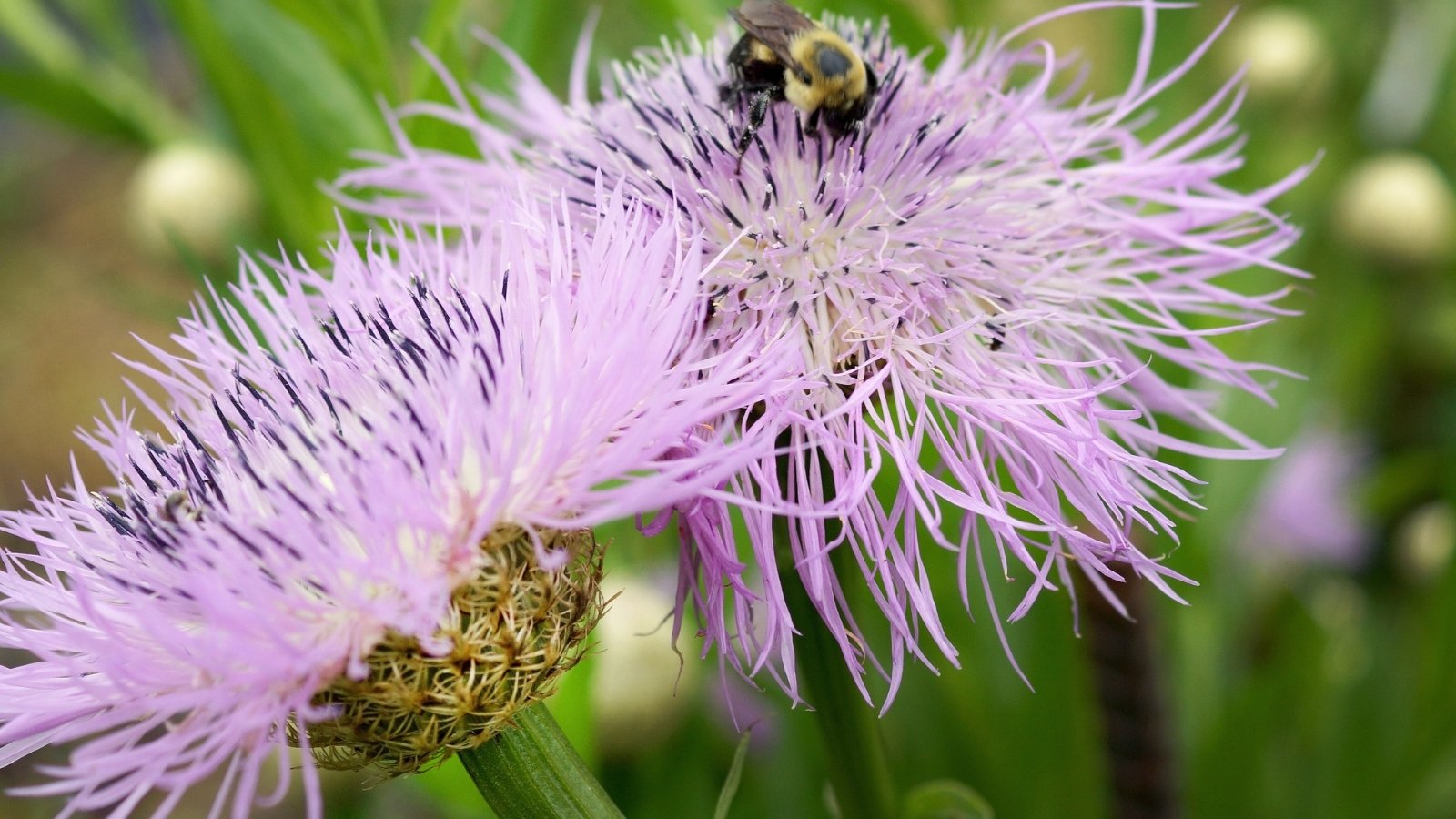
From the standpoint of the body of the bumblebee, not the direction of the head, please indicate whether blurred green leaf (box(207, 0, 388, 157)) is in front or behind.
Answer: behind

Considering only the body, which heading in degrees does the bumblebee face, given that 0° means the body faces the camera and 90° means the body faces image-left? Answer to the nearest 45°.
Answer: approximately 315°

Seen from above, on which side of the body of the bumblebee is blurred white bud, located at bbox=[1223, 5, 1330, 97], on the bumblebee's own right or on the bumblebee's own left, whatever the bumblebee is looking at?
on the bumblebee's own left

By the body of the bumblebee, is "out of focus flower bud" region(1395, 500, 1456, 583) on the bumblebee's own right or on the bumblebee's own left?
on the bumblebee's own left

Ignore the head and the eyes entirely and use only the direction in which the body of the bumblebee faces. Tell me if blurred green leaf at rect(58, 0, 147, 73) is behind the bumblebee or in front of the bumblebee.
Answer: behind

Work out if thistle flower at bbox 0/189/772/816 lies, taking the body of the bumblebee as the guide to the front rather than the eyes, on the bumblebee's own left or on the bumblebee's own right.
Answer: on the bumblebee's own right
